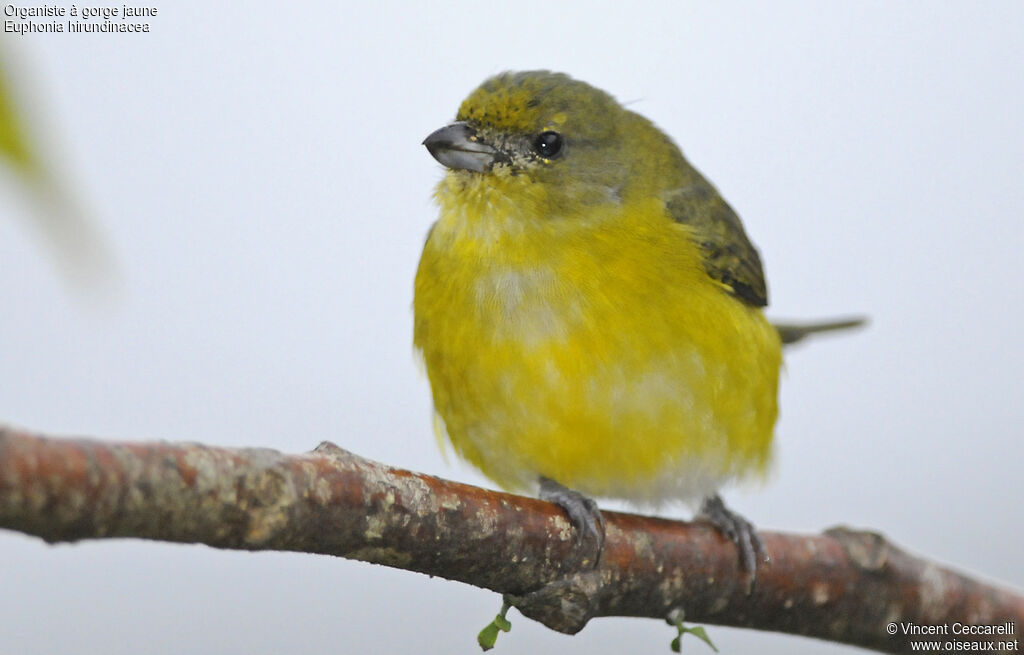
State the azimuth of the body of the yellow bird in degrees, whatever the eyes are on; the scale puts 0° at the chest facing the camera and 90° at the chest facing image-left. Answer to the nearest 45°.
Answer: approximately 45°
